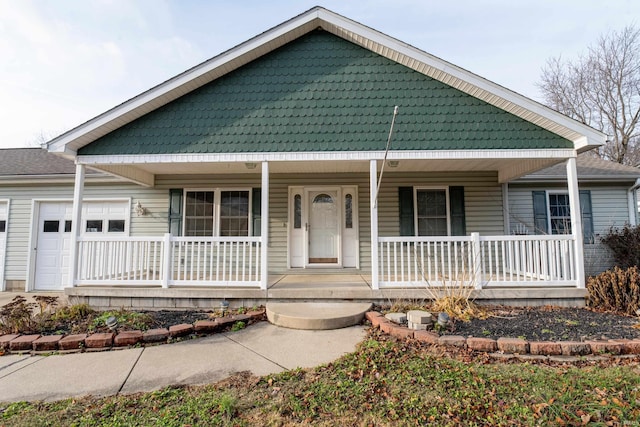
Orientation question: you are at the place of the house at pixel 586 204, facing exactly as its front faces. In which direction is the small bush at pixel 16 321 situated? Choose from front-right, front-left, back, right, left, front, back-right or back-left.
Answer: front-right

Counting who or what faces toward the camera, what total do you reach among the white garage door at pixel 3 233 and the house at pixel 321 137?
2

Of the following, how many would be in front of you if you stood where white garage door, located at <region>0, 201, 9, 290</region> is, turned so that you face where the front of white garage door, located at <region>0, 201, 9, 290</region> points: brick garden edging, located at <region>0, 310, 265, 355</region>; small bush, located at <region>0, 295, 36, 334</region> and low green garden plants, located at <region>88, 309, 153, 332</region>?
3

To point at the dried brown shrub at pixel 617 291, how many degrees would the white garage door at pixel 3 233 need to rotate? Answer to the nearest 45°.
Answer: approximately 45° to its left

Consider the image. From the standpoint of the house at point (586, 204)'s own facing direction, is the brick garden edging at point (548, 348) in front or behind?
in front

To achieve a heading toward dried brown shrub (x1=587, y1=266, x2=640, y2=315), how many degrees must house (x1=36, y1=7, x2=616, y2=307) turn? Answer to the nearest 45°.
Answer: approximately 90° to its left

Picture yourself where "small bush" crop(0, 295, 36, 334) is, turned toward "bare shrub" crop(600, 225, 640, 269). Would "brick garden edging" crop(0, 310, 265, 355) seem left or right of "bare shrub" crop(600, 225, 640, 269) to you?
right
